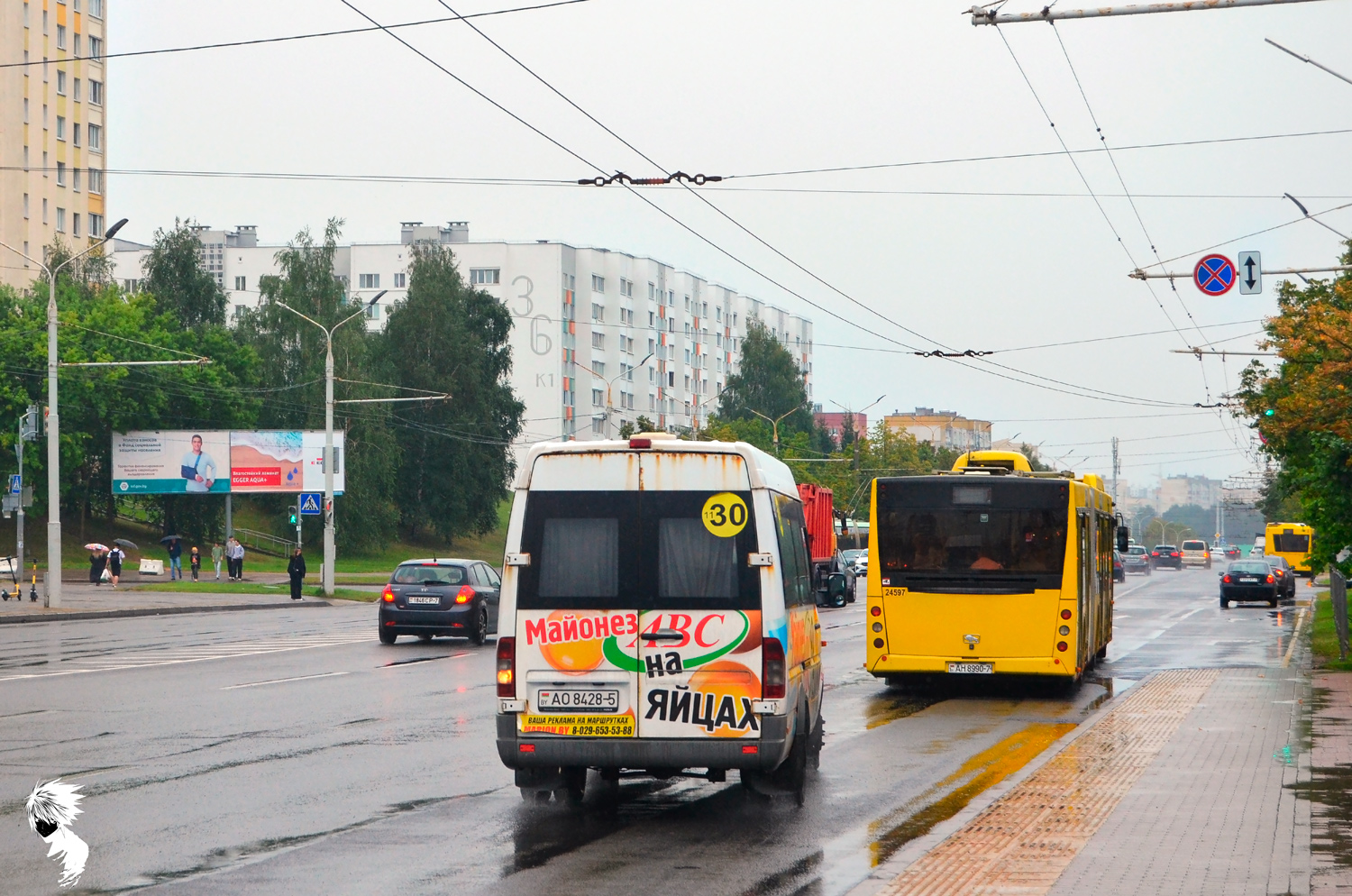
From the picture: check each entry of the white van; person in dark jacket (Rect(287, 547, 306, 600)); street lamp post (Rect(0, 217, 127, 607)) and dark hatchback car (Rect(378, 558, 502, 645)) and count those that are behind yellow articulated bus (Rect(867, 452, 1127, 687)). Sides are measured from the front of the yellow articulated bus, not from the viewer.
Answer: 1

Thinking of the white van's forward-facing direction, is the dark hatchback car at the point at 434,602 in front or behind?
in front

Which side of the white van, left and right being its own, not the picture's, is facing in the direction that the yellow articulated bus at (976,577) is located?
front

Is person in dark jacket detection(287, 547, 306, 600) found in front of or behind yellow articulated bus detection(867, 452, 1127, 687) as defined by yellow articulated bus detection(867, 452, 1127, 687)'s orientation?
in front

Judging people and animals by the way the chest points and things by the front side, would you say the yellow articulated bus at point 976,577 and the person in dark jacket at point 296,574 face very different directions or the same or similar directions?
very different directions

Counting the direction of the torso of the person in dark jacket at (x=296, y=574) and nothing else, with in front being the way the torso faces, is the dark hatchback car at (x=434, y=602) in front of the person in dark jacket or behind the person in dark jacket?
in front

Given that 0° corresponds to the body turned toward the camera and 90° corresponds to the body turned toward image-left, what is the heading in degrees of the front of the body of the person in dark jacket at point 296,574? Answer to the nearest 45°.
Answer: approximately 0°

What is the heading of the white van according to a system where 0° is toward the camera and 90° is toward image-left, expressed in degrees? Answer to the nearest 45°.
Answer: approximately 180°

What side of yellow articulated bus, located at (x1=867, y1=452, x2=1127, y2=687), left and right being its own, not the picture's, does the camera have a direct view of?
back

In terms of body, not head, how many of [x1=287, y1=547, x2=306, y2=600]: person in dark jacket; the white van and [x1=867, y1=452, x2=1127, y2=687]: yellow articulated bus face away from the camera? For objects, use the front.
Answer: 2

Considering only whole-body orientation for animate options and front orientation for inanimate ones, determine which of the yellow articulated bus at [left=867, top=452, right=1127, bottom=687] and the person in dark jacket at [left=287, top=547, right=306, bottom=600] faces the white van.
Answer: the person in dark jacket

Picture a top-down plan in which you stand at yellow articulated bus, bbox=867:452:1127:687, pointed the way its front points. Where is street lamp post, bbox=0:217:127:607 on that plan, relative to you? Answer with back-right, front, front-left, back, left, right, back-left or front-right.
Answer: front-left

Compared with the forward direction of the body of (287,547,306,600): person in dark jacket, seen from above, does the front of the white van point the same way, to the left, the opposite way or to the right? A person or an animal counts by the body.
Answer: the opposite way

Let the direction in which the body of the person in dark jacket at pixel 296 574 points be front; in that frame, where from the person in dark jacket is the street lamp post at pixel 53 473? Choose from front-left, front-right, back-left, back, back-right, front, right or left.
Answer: front-right
